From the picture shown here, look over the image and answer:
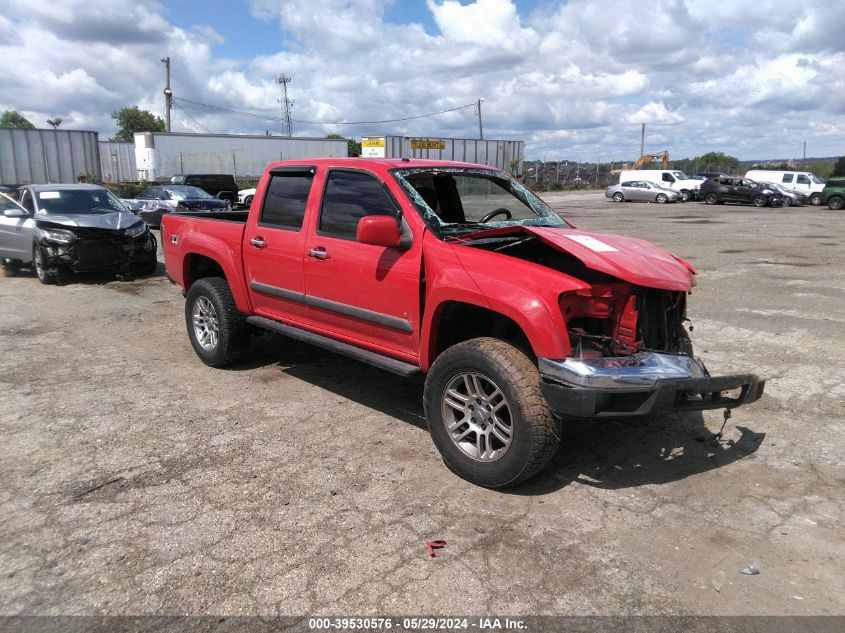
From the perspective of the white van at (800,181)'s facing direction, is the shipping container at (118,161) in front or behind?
behind

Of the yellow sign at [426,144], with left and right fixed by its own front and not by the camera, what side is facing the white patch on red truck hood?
front

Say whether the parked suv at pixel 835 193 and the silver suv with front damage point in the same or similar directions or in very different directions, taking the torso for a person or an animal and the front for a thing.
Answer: same or similar directions

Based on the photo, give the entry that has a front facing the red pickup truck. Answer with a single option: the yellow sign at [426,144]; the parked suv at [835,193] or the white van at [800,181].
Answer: the yellow sign

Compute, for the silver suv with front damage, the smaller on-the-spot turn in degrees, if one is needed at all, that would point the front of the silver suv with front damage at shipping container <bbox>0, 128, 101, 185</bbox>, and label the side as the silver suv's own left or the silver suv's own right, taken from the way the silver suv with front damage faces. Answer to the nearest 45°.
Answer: approximately 135° to the silver suv's own left

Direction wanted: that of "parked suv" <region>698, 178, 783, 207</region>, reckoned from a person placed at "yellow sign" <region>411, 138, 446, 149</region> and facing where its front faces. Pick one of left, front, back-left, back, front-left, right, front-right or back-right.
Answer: front-left

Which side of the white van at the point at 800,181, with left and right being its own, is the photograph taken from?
right

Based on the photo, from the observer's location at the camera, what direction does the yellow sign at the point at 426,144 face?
facing the viewer

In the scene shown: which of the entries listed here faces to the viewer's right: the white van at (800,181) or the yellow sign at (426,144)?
the white van

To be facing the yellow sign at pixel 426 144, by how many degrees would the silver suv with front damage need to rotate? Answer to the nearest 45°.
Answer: approximately 90° to its left

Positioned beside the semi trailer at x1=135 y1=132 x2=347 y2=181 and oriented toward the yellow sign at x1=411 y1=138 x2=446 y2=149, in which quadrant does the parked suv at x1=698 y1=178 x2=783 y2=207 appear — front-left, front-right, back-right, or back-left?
front-right

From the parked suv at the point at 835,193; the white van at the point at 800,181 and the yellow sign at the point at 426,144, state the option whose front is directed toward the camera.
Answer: the yellow sign

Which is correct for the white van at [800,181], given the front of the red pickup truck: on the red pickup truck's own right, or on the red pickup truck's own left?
on the red pickup truck's own left

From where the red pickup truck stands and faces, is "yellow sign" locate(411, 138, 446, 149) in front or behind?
behind

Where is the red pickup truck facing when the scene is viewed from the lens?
facing the viewer and to the right of the viewer
